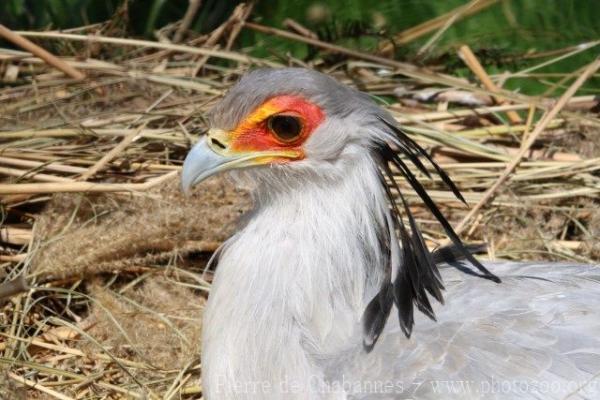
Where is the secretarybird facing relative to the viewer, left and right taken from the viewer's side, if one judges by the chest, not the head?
facing to the left of the viewer
